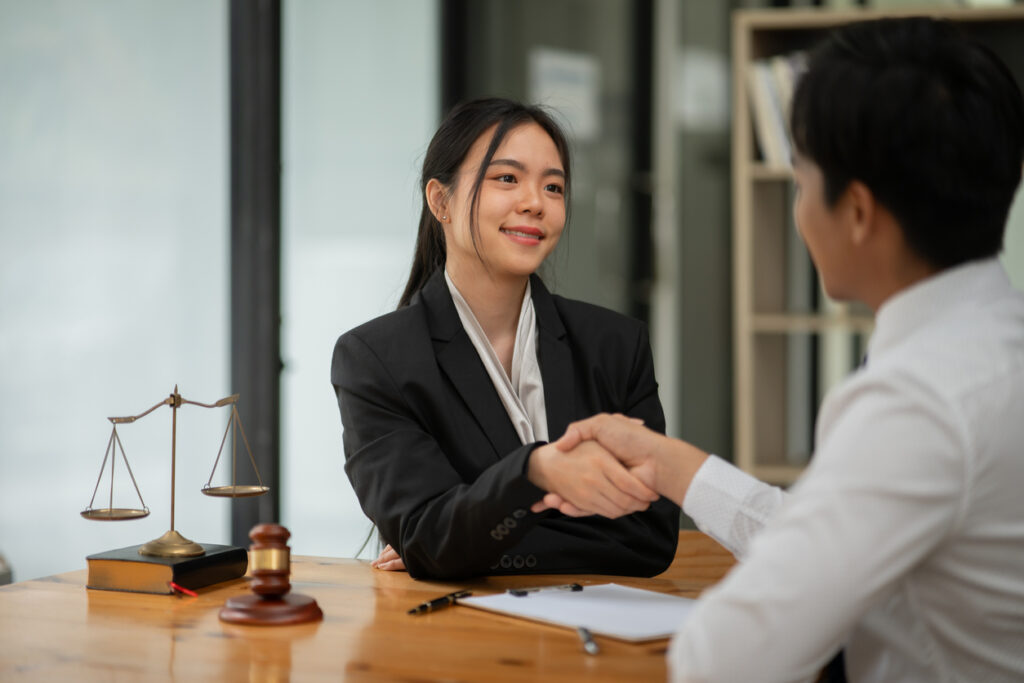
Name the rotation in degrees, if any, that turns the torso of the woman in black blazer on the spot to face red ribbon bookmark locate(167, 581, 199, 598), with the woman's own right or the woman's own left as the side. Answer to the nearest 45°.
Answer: approximately 90° to the woman's own right

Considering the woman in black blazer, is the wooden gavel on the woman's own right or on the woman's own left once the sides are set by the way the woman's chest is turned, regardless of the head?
on the woman's own right

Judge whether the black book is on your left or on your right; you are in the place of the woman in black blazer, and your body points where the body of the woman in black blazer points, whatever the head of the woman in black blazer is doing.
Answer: on your right

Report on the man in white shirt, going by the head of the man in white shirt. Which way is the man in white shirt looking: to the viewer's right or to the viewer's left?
to the viewer's left

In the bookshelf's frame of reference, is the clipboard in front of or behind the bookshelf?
in front

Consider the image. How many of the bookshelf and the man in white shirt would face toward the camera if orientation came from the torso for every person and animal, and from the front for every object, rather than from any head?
1

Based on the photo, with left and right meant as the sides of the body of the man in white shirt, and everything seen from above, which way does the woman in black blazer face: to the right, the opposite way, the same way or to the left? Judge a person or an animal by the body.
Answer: the opposite way

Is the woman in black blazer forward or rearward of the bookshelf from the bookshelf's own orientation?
forward

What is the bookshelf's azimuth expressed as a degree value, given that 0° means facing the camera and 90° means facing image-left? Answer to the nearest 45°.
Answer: approximately 0°

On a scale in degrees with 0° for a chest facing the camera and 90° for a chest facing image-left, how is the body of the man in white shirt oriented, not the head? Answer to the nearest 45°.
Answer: approximately 135°
